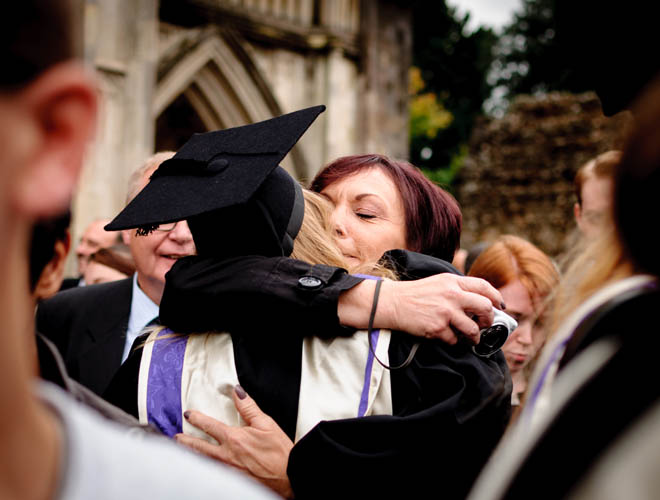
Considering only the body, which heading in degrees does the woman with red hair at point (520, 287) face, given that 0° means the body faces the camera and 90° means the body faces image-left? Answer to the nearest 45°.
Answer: approximately 0°

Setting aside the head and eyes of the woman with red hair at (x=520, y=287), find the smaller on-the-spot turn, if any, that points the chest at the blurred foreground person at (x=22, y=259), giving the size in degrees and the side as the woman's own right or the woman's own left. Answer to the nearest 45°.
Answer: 0° — they already face them

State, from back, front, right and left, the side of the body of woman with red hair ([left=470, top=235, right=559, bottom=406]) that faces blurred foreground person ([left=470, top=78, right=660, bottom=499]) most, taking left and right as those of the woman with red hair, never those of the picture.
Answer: front
